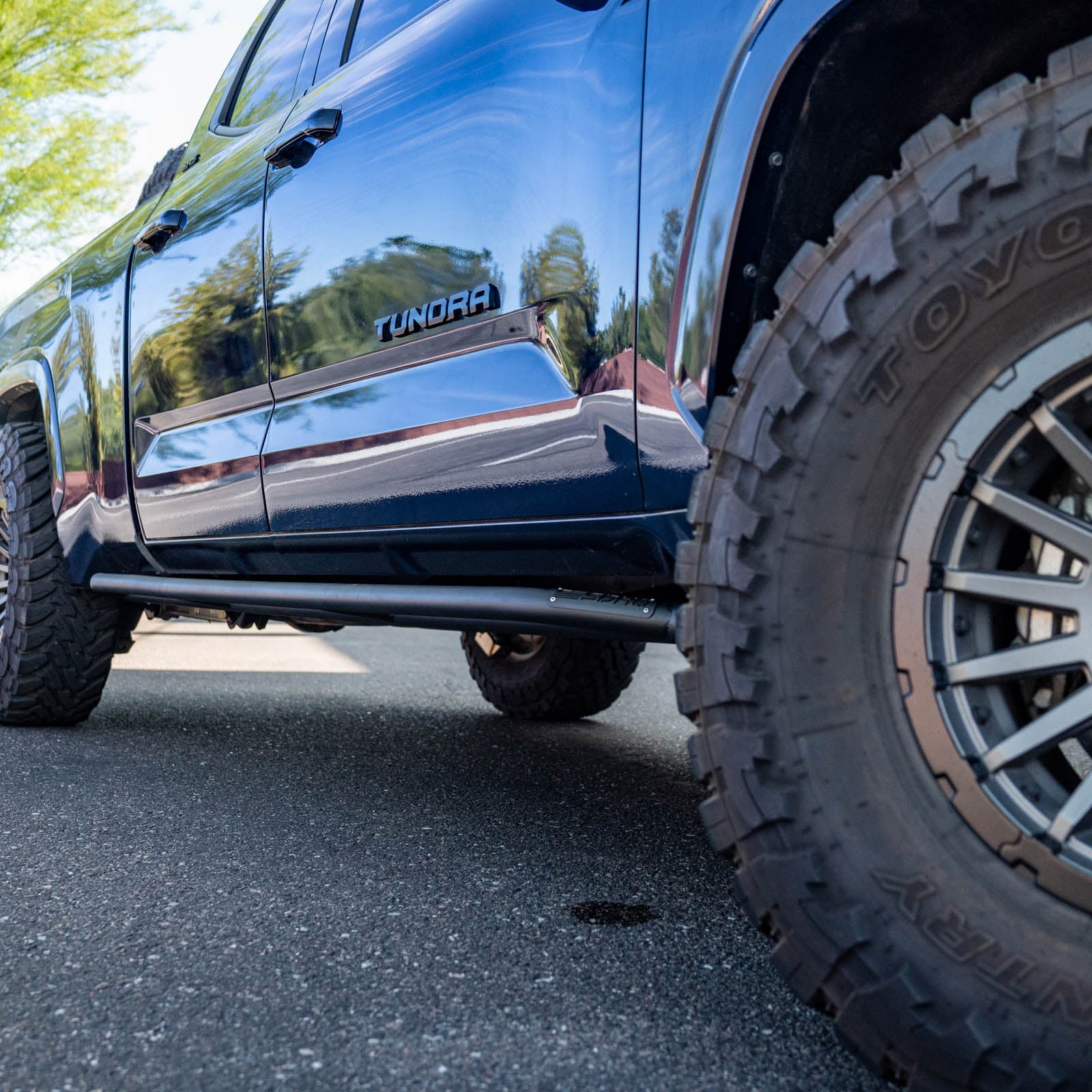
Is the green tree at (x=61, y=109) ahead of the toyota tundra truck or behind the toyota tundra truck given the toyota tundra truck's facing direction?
behind
